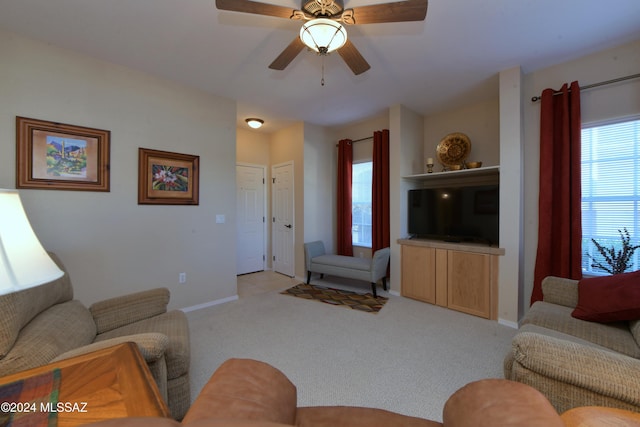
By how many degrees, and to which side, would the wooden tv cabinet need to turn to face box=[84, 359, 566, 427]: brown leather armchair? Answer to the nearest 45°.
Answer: approximately 45° to its left

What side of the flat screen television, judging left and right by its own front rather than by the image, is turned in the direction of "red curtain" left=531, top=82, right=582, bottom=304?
left

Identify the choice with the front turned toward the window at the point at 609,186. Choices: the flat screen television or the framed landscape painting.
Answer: the framed landscape painting

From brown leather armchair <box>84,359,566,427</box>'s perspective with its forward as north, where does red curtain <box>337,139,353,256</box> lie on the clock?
The red curtain is roughly at 12 o'clock from the brown leather armchair.

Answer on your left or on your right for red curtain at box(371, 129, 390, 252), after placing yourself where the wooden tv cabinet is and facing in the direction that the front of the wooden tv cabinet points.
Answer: on your right

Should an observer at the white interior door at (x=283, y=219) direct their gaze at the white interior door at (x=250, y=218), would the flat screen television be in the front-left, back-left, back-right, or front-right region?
back-left

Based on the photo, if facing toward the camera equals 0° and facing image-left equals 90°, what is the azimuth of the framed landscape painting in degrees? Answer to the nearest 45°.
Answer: approximately 315°

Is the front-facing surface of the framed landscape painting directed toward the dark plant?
yes

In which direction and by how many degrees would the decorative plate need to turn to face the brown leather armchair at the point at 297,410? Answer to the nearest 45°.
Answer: approximately 45° to its left

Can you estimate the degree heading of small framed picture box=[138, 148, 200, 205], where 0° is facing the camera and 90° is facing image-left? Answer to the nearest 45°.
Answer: approximately 315°

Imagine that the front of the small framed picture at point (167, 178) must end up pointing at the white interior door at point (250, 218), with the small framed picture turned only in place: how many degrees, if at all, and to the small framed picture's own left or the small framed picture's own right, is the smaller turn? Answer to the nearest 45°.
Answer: approximately 90° to the small framed picture's own left

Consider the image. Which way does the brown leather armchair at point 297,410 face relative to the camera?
away from the camera

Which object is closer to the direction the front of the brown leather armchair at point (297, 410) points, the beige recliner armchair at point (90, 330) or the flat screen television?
the flat screen television
